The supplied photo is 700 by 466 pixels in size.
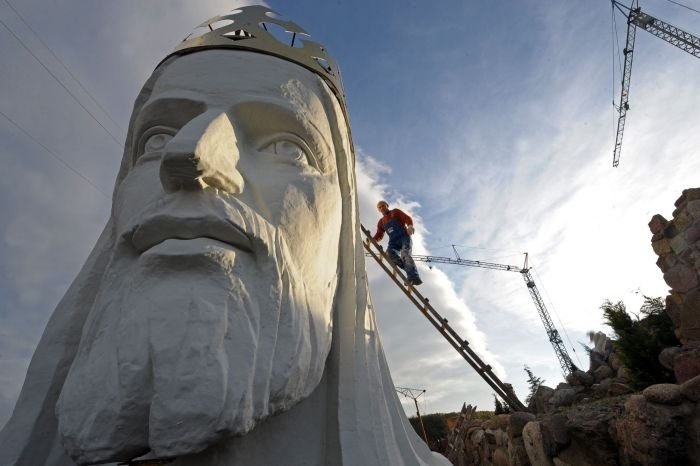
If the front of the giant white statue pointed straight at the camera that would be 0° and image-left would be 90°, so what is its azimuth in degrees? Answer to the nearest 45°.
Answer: approximately 45°

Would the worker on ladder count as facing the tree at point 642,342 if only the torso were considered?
no

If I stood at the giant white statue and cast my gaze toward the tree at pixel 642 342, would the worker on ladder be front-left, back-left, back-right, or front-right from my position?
front-left

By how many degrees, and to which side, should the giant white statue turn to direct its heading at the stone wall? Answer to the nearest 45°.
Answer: approximately 135° to its left

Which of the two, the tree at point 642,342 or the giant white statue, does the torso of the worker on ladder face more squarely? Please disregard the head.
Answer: the giant white statue

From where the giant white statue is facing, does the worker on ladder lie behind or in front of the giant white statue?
behind

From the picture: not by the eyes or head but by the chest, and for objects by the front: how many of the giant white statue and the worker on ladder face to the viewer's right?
0
